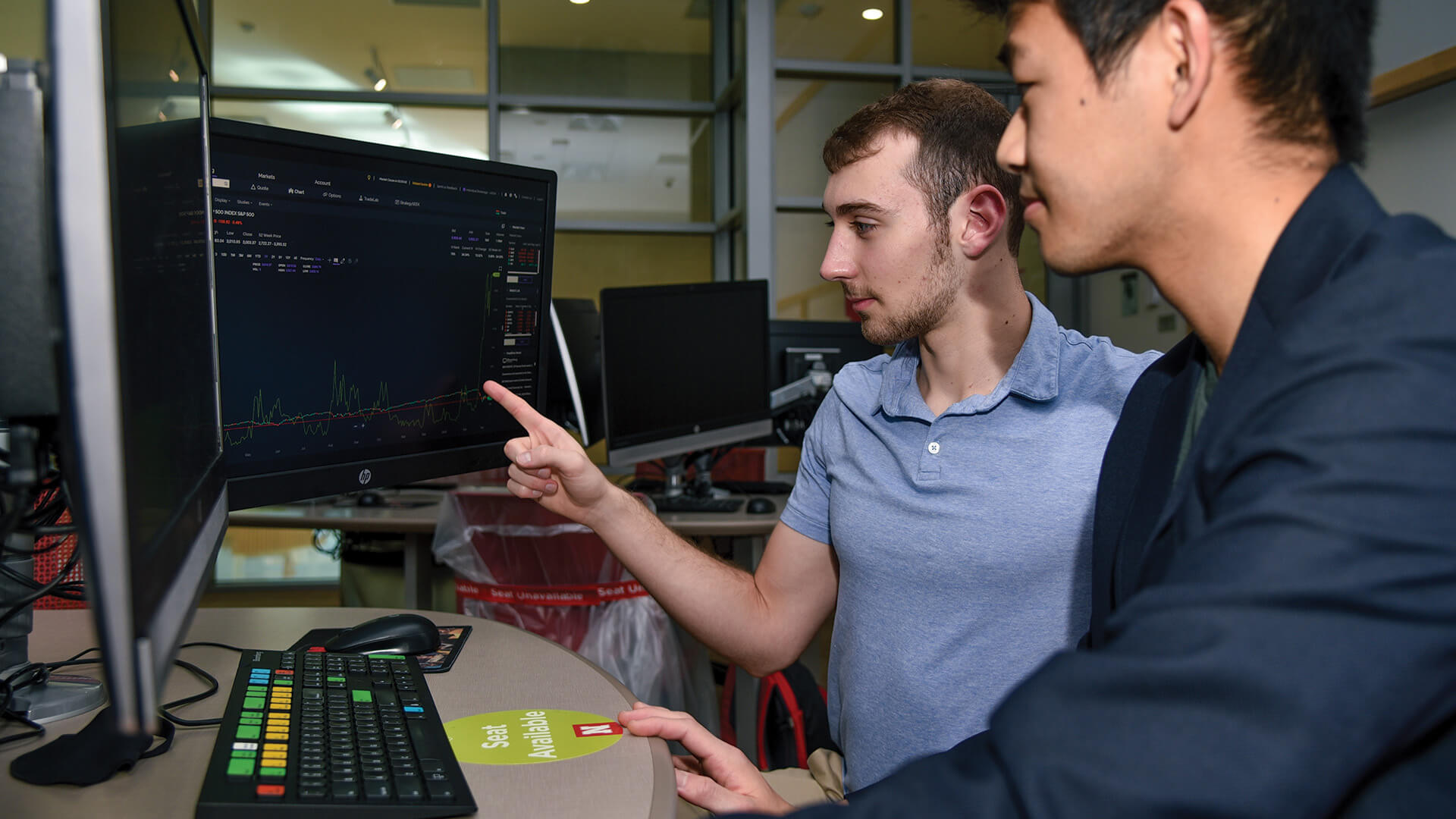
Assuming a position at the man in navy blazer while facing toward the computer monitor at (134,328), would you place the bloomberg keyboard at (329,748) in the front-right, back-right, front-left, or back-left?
front-right

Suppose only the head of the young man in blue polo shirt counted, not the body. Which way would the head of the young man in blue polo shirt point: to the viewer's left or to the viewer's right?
to the viewer's left

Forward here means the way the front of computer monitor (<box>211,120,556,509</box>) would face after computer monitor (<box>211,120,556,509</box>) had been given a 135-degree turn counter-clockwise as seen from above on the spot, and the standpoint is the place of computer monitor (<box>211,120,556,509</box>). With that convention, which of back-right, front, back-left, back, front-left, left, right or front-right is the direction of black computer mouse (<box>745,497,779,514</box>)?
front-right

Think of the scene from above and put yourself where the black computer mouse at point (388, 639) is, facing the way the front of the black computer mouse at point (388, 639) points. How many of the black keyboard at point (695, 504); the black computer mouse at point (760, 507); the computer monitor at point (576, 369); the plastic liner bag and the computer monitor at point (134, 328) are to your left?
1

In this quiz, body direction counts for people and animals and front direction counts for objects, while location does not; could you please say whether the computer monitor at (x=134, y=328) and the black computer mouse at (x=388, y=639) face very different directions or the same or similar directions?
very different directions

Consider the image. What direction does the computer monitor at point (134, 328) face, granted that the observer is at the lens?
facing to the right of the viewer

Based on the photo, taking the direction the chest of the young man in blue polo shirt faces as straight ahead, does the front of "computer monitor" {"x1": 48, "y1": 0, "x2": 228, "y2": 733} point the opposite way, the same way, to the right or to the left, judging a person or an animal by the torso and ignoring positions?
the opposite way

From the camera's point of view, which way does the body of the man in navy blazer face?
to the viewer's left

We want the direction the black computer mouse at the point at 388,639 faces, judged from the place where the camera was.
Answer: facing to the left of the viewer

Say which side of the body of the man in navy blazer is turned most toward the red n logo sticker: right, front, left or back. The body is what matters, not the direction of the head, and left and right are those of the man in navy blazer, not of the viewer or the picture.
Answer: front

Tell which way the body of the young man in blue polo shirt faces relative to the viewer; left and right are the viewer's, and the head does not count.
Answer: facing the viewer and to the left of the viewer
